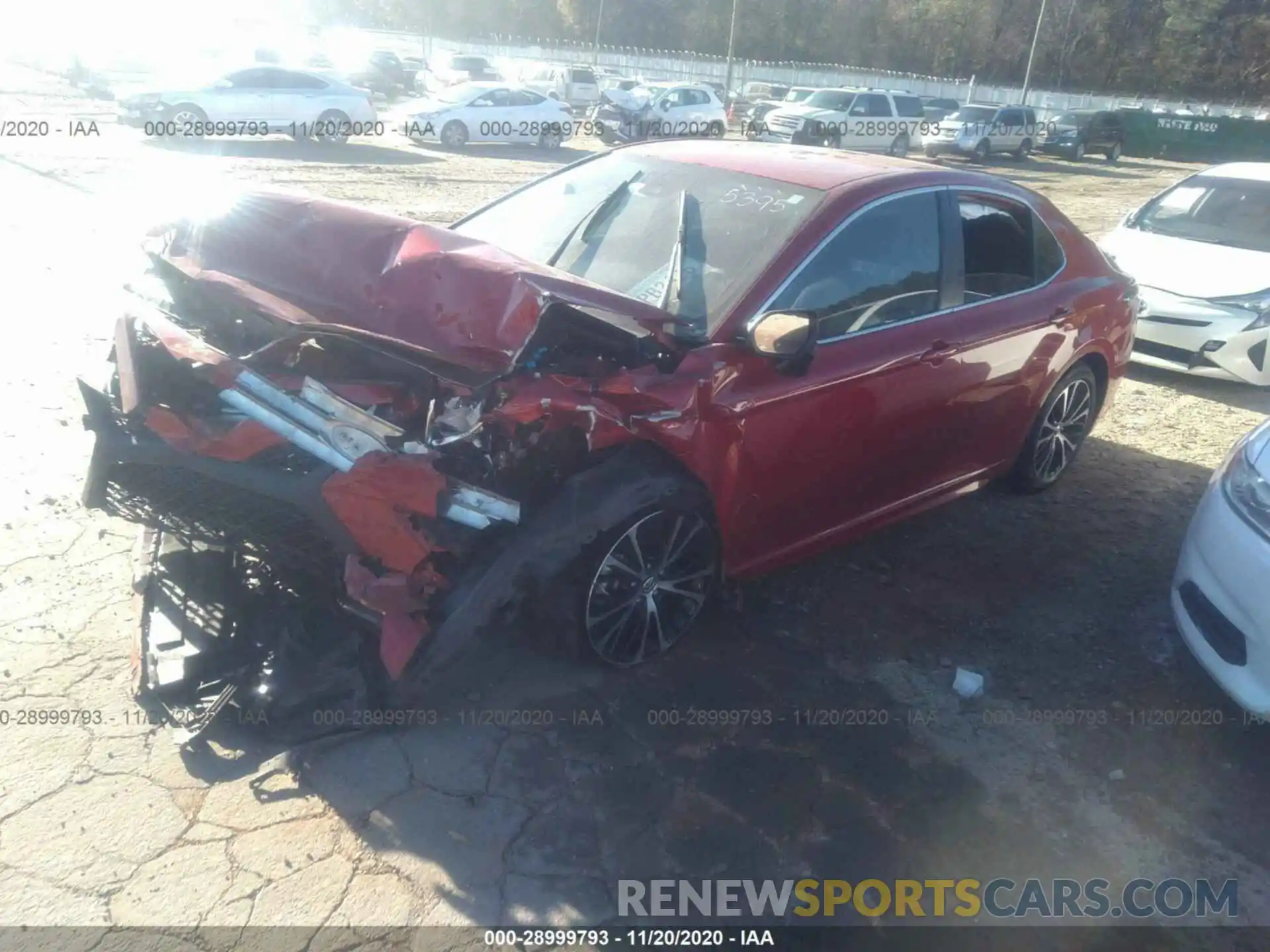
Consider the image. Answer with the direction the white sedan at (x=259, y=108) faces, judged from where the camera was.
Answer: facing to the left of the viewer

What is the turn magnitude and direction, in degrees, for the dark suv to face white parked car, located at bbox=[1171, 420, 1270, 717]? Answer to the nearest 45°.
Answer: approximately 45° to its left

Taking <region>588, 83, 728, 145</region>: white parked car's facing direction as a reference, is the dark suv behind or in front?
behind

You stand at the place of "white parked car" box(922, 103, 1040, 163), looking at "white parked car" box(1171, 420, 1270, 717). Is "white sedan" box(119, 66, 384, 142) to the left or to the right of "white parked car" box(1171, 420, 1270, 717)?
right

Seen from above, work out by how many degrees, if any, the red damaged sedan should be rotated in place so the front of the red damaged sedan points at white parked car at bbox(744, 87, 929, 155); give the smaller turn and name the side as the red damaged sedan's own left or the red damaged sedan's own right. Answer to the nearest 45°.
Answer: approximately 135° to the red damaged sedan's own right

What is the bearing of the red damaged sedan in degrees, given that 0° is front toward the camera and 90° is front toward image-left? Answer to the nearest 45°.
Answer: approximately 45°
